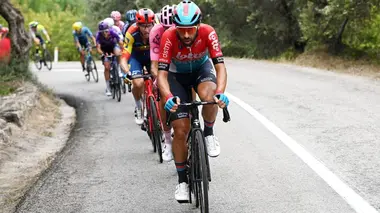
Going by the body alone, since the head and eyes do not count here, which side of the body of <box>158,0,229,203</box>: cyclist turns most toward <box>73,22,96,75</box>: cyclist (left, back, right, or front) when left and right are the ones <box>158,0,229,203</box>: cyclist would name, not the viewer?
back

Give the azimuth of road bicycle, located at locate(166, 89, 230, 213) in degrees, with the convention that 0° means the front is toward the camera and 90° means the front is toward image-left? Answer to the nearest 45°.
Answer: approximately 0°

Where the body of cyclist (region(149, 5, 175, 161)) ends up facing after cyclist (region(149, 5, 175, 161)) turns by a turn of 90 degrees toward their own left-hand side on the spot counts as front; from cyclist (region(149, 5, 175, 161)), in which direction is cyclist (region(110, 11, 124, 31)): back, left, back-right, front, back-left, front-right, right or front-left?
left

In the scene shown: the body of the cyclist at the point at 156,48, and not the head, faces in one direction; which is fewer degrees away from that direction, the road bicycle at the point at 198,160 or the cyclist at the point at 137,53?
the road bicycle

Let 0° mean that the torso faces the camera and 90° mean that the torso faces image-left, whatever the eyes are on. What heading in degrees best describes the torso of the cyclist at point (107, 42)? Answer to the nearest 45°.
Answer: approximately 0°

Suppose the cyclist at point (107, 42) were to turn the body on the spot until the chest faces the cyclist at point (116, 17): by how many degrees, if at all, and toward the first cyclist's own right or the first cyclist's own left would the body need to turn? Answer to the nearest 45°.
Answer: approximately 180°

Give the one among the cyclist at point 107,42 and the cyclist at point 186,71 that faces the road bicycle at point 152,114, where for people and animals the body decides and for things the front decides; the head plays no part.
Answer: the cyclist at point 107,42

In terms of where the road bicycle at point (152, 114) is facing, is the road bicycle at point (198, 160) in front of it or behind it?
in front
